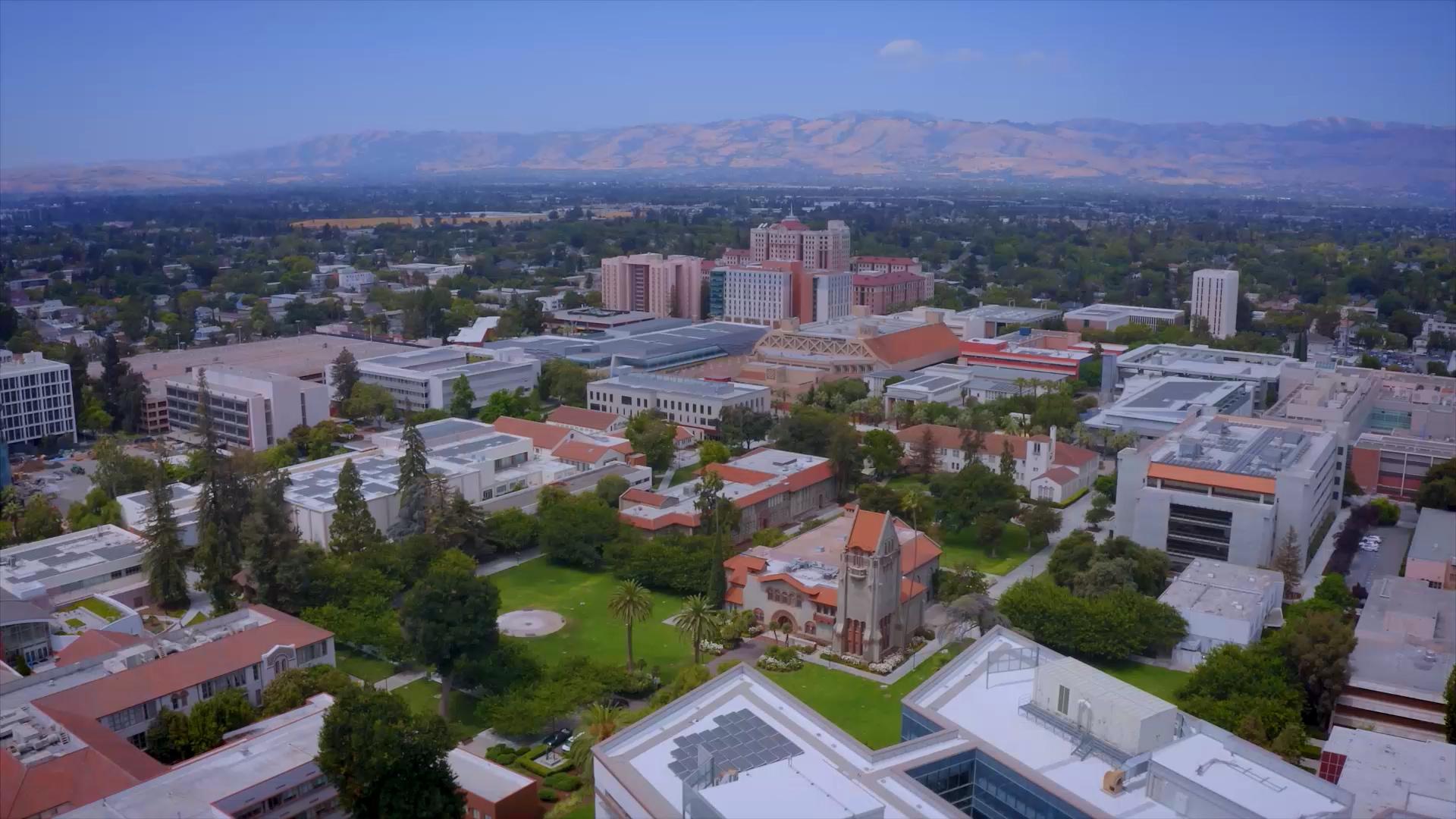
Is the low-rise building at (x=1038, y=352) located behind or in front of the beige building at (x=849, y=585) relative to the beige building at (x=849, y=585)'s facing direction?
behind

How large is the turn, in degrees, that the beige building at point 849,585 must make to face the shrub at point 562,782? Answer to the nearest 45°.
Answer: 0° — it already faces it

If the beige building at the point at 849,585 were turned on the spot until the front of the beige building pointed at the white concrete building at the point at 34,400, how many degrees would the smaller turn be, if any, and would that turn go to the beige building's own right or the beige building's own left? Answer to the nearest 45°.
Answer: approximately 90° to the beige building's own right

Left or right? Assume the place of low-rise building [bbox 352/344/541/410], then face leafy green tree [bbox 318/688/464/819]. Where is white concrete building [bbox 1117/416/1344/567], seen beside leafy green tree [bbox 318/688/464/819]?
left

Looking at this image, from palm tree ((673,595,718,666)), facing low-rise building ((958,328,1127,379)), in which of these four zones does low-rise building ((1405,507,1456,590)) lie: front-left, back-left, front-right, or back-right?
front-right

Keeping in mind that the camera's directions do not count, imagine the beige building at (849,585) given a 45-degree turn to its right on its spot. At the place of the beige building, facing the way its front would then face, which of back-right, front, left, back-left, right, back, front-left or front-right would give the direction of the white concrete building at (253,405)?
front-right

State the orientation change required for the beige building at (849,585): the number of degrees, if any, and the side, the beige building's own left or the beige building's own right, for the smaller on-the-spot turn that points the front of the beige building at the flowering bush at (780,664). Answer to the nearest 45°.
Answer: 0° — it already faces it

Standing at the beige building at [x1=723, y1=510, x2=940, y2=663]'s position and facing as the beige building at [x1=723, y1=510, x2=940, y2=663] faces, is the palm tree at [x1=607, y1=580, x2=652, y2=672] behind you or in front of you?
in front

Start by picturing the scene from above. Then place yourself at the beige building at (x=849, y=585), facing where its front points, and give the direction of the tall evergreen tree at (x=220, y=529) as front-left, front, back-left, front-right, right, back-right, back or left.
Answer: front-right

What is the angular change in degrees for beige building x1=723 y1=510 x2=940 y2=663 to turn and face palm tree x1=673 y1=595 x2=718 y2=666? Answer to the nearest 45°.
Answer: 0° — it already faces it

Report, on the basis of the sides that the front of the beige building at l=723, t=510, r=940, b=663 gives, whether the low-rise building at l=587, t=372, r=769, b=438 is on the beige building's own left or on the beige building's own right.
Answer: on the beige building's own right

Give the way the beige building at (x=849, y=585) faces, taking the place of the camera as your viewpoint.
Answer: facing the viewer and to the left of the viewer

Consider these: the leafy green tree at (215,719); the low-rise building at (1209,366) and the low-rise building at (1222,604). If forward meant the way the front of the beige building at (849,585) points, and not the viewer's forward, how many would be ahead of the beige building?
1

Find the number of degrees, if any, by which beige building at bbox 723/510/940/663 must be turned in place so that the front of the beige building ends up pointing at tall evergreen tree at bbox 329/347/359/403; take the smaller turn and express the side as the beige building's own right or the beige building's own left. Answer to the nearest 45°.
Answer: approximately 90° to the beige building's own right

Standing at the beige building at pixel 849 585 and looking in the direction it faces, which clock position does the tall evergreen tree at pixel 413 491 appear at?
The tall evergreen tree is roughly at 2 o'clock from the beige building.

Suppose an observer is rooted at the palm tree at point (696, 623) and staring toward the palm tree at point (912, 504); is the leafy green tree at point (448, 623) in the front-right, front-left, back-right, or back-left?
back-left

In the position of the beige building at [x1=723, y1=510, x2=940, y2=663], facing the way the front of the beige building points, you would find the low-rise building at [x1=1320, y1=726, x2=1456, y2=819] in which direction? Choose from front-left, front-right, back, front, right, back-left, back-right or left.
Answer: left
